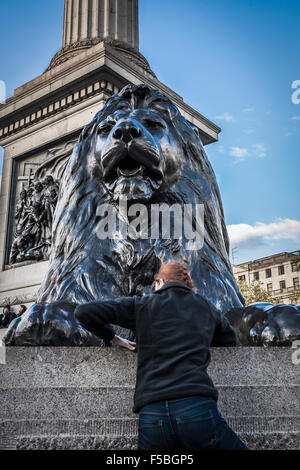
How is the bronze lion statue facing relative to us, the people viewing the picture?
facing the viewer
